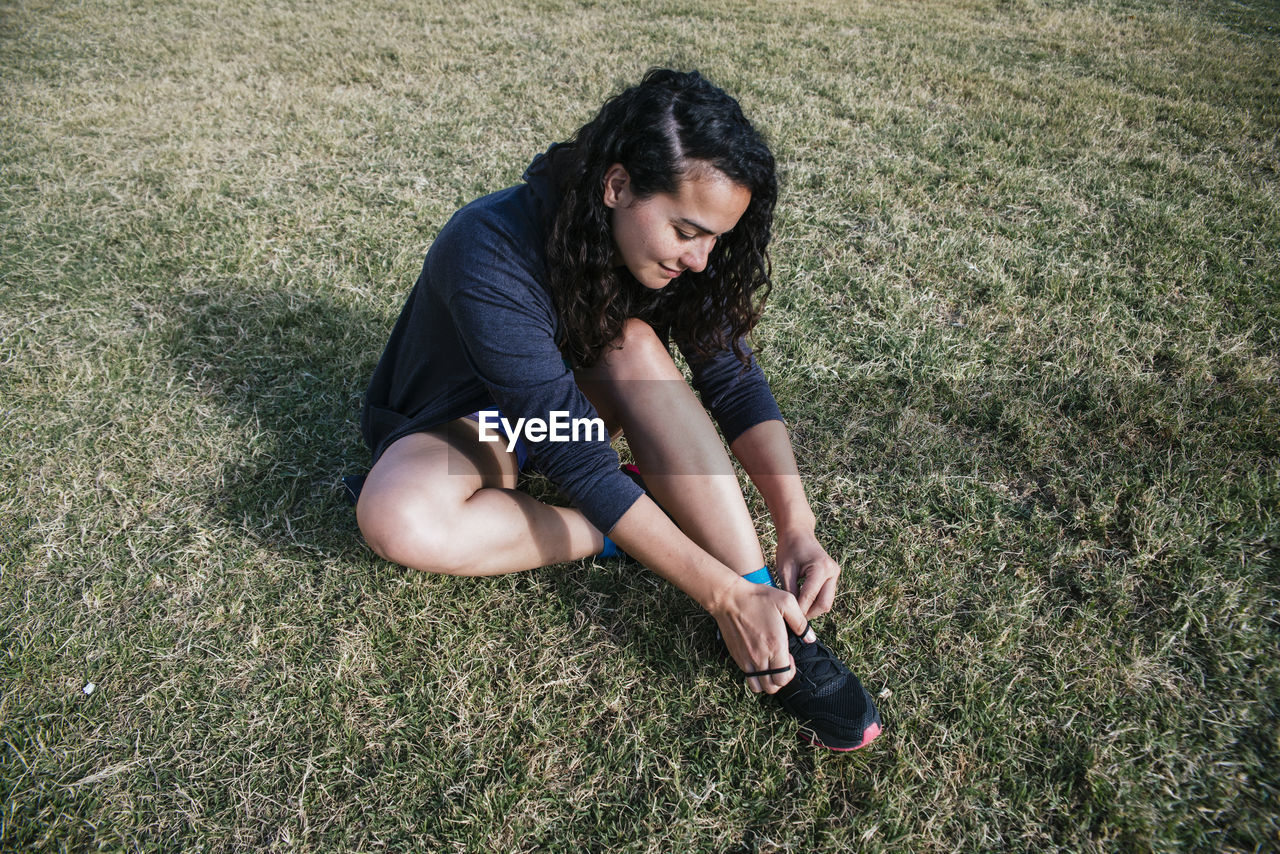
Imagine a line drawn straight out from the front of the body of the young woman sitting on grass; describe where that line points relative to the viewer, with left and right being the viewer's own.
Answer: facing the viewer and to the right of the viewer
